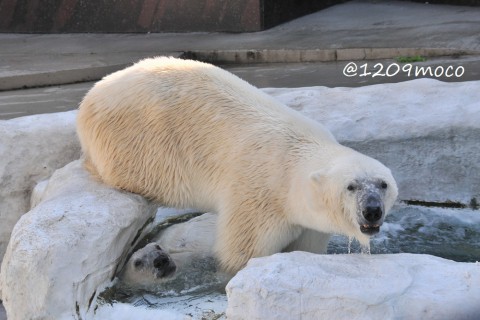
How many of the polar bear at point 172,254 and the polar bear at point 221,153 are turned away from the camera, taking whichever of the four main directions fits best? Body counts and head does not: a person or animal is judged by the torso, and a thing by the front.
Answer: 0

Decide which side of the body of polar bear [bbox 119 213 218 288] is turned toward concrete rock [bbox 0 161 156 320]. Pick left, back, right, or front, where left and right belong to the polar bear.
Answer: front

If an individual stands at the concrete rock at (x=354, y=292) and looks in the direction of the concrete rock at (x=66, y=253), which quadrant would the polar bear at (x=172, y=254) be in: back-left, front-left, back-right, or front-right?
front-right

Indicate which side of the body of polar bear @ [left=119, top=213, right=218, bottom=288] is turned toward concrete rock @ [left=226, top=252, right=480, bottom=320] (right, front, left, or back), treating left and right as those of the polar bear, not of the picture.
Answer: left

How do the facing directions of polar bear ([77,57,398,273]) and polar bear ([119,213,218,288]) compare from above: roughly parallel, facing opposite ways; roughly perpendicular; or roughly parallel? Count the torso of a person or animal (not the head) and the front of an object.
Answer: roughly perpendicular
